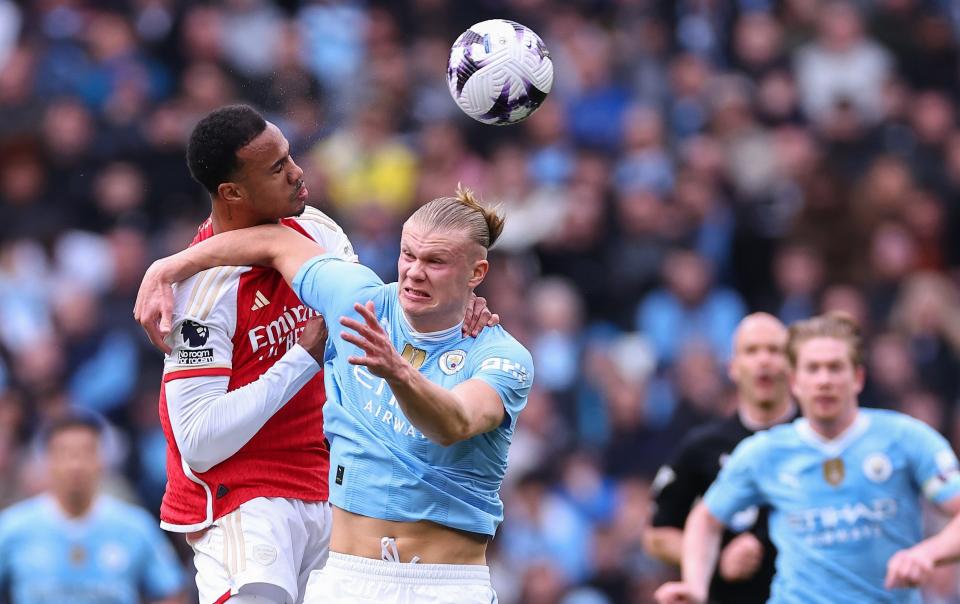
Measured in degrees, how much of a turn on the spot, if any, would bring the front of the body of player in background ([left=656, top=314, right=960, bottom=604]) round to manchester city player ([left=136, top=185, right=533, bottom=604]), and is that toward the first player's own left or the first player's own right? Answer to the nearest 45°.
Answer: approximately 45° to the first player's own right

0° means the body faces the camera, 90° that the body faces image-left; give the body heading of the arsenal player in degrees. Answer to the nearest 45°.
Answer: approximately 315°

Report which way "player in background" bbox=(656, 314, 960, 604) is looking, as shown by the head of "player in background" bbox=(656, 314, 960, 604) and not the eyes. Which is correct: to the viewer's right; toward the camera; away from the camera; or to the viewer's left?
toward the camera

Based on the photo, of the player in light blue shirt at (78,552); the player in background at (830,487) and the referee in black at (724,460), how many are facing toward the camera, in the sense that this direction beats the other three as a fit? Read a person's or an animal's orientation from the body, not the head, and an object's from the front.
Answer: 3

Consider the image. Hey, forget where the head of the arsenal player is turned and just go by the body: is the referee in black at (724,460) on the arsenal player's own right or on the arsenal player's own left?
on the arsenal player's own left

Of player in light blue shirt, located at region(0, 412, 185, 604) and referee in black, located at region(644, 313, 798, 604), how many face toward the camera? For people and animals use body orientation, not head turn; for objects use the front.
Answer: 2

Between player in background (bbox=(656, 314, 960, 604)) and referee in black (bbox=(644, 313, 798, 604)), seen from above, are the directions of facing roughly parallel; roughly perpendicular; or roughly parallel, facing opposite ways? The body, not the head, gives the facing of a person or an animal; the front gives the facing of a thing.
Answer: roughly parallel

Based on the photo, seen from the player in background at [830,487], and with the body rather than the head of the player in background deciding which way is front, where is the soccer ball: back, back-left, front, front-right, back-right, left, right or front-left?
front-right

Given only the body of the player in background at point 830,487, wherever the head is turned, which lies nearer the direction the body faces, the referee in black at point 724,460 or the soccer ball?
the soccer ball

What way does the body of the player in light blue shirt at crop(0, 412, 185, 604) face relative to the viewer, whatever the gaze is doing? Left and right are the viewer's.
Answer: facing the viewer

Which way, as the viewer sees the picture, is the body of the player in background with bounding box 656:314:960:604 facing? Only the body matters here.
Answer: toward the camera

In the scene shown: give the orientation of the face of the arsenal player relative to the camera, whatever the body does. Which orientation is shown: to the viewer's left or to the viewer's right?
to the viewer's right

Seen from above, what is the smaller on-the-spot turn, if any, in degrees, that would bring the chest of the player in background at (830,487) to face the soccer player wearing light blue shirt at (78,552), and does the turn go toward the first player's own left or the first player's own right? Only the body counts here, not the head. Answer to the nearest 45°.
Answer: approximately 90° to the first player's own right

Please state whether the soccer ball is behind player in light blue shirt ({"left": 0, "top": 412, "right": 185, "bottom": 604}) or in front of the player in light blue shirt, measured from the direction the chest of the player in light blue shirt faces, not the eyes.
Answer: in front

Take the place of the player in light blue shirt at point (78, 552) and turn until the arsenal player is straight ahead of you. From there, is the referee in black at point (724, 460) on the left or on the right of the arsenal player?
left

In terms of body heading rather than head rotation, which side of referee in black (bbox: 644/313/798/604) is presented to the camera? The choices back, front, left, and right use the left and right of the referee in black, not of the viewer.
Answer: front
